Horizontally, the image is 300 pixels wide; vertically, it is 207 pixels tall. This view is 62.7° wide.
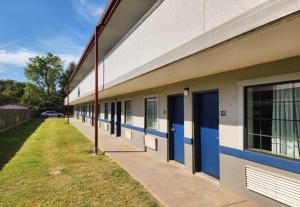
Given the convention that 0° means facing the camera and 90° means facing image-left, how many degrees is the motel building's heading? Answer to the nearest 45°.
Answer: approximately 45°
